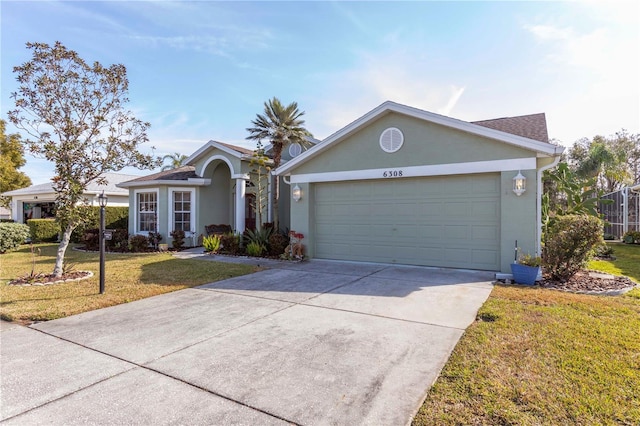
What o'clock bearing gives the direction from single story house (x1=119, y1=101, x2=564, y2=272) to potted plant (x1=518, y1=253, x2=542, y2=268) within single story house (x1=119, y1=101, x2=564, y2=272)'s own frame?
The potted plant is roughly at 9 o'clock from the single story house.

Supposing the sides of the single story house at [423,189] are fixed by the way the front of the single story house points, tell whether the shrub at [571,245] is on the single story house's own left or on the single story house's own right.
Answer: on the single story house's own left

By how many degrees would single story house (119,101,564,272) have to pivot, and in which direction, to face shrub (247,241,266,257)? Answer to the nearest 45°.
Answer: approximately 90° to its right

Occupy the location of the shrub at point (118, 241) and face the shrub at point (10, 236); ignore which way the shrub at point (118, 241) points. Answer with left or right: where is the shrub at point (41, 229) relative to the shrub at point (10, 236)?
right

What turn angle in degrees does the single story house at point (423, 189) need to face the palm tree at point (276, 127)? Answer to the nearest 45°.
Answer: approximately 90° to its right

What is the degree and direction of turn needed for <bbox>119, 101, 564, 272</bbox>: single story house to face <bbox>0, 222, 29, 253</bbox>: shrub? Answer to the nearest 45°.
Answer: approximately 45° to its right

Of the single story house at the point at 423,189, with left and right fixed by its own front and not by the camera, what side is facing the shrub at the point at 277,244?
right

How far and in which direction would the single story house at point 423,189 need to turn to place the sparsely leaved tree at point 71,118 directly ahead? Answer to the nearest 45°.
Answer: approximately 45° to its right

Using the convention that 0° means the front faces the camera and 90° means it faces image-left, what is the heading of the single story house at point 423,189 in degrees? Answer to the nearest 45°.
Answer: approximately 45°
